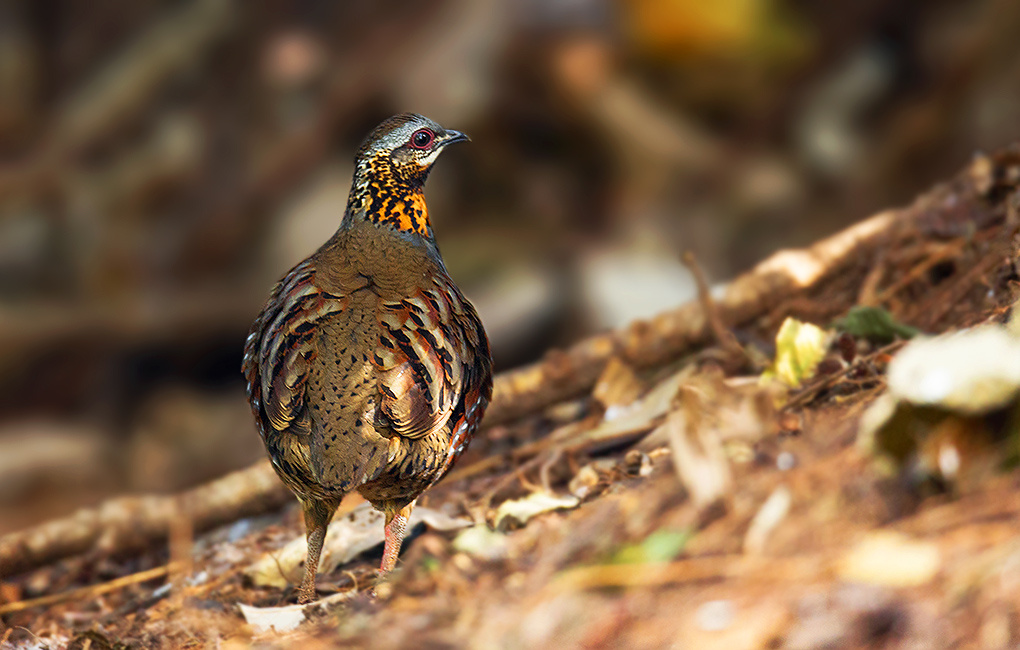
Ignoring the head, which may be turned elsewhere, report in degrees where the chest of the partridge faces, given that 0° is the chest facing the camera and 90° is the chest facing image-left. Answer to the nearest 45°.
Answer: approximately 180°

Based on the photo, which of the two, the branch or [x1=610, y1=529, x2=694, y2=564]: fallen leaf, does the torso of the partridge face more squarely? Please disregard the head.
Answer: the branch

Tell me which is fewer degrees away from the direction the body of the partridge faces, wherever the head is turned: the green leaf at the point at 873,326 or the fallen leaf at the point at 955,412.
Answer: the green leaf

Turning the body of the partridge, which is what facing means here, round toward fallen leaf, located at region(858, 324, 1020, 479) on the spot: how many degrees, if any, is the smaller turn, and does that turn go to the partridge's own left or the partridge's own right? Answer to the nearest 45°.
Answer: approximately 135° to the partridge's own right

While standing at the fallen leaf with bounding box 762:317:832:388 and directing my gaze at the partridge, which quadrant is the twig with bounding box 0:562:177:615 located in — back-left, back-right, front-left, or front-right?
front-right

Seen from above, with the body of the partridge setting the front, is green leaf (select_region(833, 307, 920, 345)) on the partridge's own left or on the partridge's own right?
on the partridge's own right

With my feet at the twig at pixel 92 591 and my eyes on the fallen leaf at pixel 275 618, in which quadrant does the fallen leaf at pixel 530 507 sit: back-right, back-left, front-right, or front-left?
front-left

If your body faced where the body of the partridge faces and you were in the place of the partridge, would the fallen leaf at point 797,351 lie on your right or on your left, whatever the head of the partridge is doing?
on your right

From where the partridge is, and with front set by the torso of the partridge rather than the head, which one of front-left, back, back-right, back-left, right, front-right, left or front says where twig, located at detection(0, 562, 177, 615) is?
front-left

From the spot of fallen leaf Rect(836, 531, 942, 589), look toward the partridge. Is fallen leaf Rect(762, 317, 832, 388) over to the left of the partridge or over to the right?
right

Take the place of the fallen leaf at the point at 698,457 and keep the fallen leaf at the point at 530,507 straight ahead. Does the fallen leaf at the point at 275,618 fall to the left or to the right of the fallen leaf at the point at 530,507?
left
